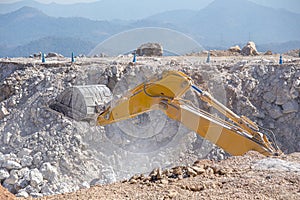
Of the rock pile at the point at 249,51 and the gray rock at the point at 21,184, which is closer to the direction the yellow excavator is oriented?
the gray rock

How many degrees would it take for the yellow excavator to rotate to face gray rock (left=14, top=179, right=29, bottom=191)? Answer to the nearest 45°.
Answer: approximately 45° to its left

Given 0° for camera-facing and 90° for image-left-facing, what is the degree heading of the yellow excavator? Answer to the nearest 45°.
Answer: approximately 90°

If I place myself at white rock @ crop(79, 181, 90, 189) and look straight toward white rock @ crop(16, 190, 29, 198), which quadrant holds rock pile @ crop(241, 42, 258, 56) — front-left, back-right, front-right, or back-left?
back-right

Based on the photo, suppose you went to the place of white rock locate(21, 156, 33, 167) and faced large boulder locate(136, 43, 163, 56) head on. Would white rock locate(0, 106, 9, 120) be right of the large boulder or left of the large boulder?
left

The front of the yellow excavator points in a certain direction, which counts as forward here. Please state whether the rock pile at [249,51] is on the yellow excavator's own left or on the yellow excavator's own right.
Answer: on the yellow excavator's own right
